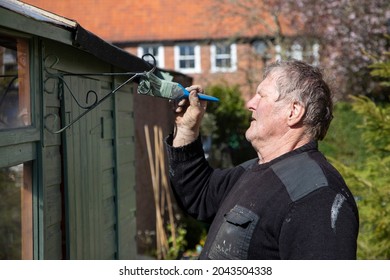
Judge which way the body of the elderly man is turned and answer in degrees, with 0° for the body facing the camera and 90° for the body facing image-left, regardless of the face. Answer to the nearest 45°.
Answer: approximately 45°

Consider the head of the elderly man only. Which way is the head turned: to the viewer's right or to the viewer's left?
to the viewer's left

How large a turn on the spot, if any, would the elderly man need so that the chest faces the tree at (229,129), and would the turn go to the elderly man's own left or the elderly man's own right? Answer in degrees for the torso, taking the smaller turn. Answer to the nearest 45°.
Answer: approximately 135° to the elderly man's own right

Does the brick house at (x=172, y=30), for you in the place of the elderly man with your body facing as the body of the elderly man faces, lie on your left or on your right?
on your right

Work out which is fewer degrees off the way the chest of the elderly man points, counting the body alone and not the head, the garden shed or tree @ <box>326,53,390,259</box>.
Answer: the garden shed

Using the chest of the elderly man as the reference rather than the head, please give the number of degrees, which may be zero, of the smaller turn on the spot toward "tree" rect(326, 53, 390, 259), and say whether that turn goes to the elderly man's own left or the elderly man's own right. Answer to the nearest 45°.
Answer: approximately 135° to the elderly man's own right

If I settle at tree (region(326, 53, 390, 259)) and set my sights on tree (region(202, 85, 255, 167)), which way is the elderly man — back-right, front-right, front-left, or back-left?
back-left

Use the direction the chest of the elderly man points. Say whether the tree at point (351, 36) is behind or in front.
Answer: behind
